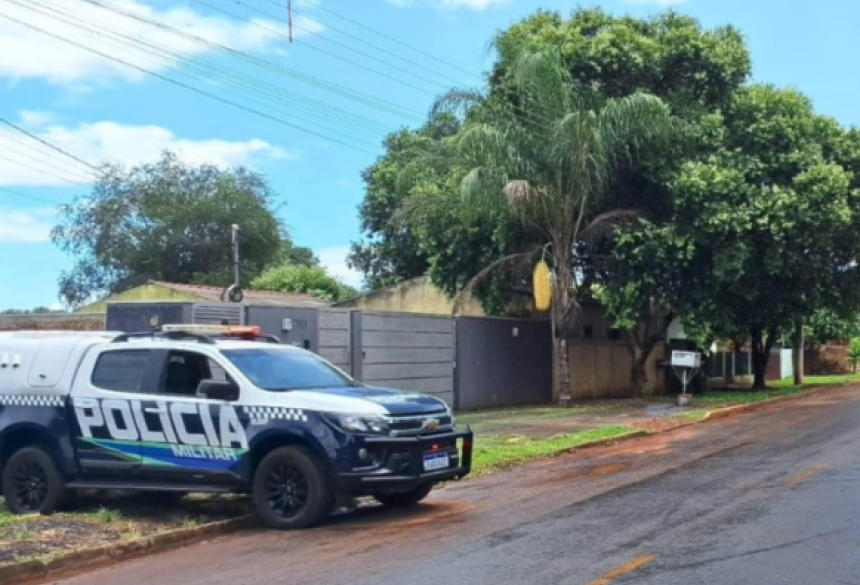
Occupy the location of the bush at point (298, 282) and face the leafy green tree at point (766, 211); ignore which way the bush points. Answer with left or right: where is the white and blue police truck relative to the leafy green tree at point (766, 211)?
right

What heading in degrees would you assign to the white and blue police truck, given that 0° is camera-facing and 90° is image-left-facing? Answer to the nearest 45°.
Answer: approximately 315°

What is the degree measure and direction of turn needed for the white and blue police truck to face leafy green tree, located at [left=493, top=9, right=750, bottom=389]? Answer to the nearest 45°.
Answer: approximately 90° to its left

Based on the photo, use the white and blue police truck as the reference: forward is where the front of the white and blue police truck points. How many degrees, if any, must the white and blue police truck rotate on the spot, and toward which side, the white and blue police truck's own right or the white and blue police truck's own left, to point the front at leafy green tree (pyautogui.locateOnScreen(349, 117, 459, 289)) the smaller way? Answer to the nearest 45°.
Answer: approximately 135° to the white and blue police truck's own left

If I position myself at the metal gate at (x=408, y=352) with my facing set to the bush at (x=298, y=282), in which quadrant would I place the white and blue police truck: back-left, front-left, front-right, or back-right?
back-left

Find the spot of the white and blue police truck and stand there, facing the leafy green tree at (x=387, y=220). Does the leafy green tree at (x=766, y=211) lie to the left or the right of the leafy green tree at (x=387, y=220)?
right

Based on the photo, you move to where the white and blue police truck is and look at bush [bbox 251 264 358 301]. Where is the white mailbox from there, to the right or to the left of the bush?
right

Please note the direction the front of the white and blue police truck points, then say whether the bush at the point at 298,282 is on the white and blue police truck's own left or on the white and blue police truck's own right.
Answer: on the white and blue police truck's own left
